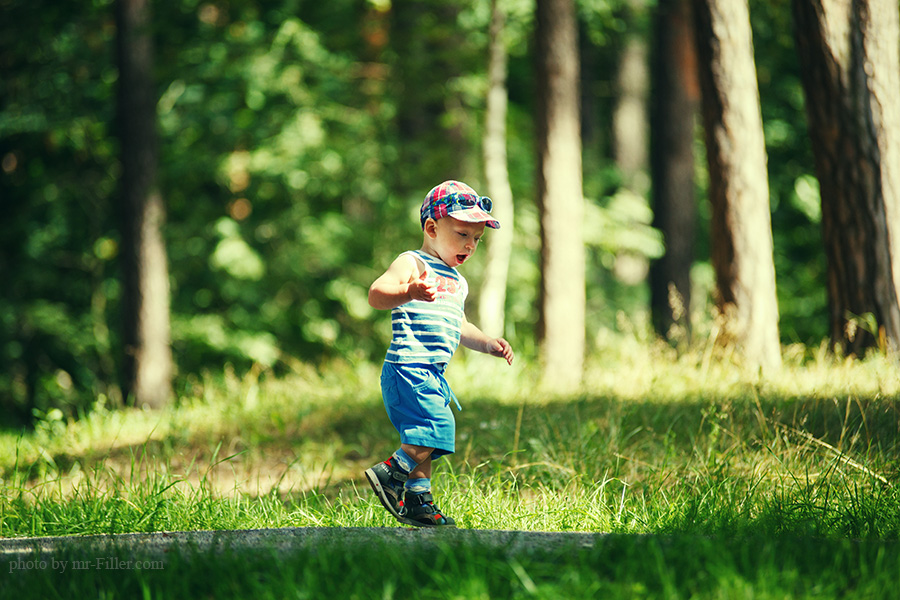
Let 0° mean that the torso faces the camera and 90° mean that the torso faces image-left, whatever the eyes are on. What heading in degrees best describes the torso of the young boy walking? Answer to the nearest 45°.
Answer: approximately 315°

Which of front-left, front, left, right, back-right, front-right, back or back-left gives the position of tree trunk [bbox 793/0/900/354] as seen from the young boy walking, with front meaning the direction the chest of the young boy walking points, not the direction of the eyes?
left
